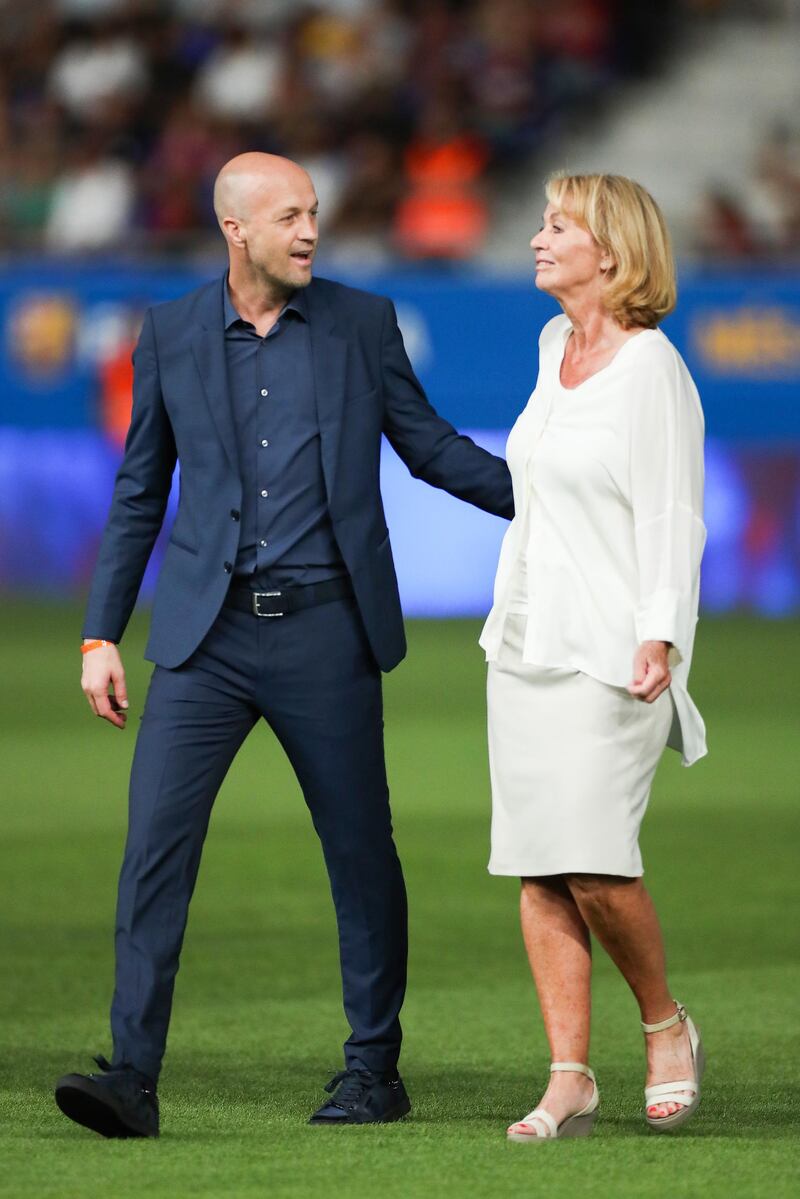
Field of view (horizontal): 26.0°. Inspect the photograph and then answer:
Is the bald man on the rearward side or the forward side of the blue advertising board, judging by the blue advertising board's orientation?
on the forward side

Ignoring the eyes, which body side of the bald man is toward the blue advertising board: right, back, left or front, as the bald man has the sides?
back

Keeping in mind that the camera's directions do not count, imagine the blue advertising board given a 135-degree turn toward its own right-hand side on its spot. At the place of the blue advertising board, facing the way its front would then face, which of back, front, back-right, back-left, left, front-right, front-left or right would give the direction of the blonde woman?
back-left

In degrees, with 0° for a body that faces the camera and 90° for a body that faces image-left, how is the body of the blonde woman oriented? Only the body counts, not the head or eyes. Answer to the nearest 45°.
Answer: approximately 45°

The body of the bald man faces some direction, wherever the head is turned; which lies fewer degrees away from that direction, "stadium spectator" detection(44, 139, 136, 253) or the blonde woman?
the blonde woman

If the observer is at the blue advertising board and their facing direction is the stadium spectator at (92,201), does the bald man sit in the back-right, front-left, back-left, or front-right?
back-left

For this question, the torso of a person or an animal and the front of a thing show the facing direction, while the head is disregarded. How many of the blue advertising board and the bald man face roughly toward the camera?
2

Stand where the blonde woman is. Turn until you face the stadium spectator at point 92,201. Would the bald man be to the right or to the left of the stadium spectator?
left

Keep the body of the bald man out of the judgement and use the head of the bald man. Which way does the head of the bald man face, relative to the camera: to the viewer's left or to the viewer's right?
to the viewer's right

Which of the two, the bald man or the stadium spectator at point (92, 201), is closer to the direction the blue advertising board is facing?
the bald man

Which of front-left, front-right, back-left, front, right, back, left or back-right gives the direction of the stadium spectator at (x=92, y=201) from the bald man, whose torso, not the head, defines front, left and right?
back

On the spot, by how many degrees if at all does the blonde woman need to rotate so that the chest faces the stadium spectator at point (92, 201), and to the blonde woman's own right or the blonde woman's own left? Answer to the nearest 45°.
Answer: approximately 135° to the blonde woman's own right

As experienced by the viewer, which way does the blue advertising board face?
facing the viewer

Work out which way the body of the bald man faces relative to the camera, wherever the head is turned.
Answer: toward the camera
